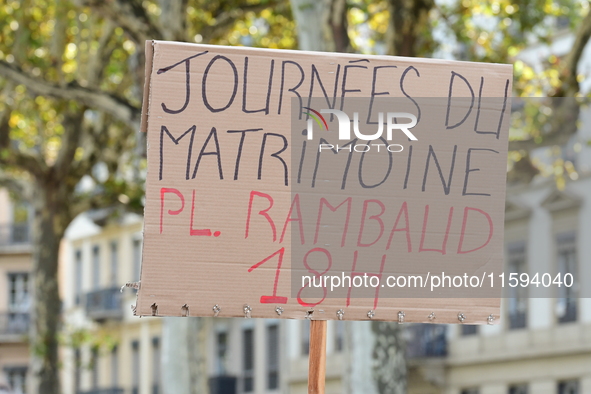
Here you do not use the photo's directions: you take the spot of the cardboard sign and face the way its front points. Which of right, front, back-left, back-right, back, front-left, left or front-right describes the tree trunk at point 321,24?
back

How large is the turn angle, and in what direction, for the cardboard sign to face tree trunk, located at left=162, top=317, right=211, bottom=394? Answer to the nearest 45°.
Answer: approximately 180°

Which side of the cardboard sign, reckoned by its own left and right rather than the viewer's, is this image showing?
front

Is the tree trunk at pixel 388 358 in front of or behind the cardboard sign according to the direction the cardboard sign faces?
behind

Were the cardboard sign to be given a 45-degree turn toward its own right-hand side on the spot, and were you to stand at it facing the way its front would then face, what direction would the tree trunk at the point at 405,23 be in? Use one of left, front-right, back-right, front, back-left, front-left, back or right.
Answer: back-right
